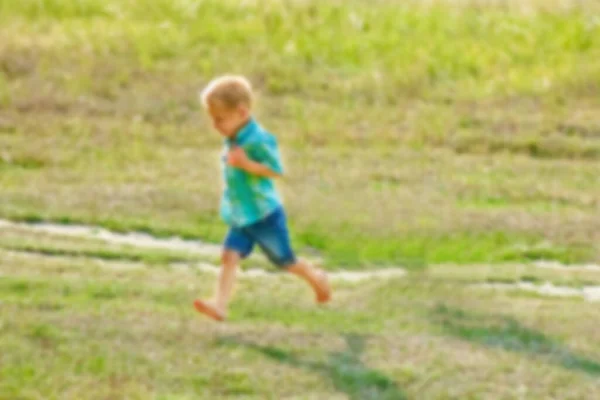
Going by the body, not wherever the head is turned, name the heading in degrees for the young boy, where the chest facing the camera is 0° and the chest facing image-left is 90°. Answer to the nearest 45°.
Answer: approximately 90°

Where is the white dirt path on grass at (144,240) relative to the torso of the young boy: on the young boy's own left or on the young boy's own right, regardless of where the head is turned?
on the young boy's own right
